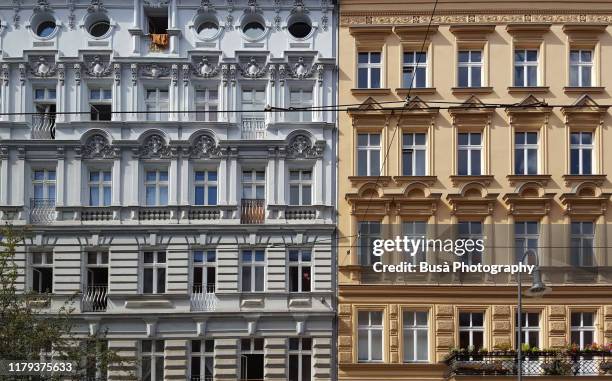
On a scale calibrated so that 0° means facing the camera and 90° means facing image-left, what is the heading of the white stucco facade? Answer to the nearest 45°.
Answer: approximately 0°
